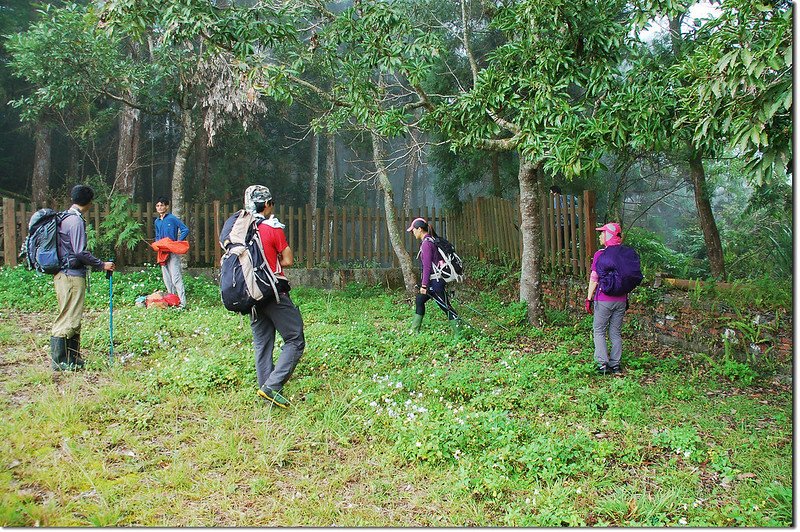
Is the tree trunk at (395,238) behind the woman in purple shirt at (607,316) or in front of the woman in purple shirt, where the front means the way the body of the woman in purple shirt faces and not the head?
in front

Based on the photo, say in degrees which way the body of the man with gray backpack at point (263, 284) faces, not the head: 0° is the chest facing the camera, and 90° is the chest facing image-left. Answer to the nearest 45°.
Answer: approximately 225°

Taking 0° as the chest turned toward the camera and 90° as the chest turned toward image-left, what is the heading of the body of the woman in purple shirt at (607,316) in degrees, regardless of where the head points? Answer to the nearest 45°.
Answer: approximately 135°

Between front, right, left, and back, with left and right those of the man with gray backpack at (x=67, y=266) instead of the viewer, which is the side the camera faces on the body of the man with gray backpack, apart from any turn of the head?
right

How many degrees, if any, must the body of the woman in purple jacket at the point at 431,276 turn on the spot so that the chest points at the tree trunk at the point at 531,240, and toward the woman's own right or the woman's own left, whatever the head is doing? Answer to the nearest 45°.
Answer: approximately 135° to the woman's own right

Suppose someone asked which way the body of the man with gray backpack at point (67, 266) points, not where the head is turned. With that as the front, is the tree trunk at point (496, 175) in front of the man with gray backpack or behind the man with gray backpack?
in front

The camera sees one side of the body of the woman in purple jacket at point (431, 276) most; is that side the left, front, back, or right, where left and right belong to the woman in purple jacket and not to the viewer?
left

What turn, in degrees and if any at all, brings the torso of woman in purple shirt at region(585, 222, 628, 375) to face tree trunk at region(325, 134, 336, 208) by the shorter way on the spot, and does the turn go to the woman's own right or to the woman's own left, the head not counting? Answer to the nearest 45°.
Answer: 0° — they already face it

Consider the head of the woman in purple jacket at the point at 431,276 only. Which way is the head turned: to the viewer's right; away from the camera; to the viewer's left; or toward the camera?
to the viewer's left
